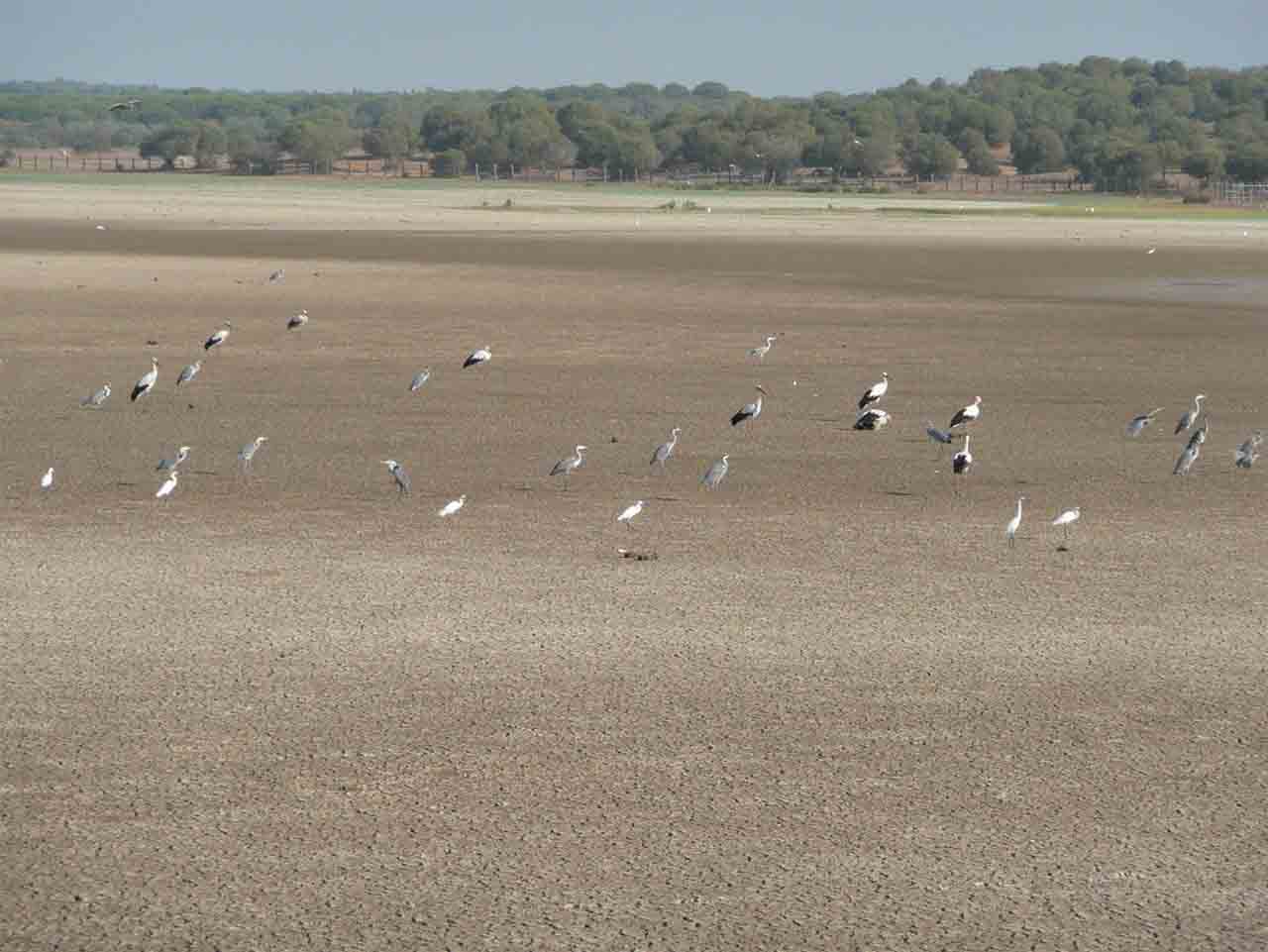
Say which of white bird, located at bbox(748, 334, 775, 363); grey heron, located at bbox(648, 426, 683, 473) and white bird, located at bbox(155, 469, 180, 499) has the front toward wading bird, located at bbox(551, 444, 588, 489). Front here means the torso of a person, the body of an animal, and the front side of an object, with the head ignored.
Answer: white bird, located at bbox(155, 469, 180, 499)

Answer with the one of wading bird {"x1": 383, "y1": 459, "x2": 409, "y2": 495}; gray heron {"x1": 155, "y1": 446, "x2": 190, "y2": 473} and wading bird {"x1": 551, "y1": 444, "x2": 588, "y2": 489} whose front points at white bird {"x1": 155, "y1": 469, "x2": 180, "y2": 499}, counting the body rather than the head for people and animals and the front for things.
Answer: wading bird {"x1": 383, "y1": 459, "x2": 409, "y2": 495}

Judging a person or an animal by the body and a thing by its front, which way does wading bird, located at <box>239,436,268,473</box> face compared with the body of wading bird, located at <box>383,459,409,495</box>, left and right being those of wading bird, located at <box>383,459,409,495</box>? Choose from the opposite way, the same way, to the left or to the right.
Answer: the opposite way

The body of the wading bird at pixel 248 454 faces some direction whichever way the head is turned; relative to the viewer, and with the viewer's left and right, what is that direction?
facing to the right of the viewer

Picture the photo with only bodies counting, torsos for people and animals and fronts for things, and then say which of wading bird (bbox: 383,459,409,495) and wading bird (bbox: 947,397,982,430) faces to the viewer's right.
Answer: wading bird (bbox: 947,397,982,430)

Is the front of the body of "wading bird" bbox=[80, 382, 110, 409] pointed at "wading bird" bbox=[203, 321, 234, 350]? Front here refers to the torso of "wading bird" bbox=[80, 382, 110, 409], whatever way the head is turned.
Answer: no

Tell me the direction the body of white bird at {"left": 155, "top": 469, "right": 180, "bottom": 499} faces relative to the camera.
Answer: to the viewer's right

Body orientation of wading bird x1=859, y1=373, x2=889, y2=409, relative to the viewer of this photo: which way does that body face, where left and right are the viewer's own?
facing to the right of the viewer

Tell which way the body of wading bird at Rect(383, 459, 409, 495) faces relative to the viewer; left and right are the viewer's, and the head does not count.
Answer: facing to the left of the viewer

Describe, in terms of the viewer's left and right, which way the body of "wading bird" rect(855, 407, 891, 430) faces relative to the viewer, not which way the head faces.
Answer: facing to the right of the viewer

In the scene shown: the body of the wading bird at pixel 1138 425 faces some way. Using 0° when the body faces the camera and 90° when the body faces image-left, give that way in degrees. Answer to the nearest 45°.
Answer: approximately 270°

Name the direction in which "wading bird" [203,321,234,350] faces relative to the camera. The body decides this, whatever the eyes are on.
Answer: to the viewer's right

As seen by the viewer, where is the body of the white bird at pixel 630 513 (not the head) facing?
to the viewer's right

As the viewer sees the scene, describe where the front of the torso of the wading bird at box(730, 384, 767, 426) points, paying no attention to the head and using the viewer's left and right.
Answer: facing to the right of the viewer

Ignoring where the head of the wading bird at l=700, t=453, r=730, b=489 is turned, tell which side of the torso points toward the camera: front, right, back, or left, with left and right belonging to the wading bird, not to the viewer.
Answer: right

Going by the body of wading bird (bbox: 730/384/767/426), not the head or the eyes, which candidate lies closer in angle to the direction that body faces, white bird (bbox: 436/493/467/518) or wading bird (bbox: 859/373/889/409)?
the wading bird

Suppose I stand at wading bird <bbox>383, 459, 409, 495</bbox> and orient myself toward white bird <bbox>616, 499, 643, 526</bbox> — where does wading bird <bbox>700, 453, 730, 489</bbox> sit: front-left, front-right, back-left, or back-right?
front-left

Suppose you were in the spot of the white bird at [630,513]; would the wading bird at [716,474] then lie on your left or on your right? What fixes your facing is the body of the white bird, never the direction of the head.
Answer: on your left
